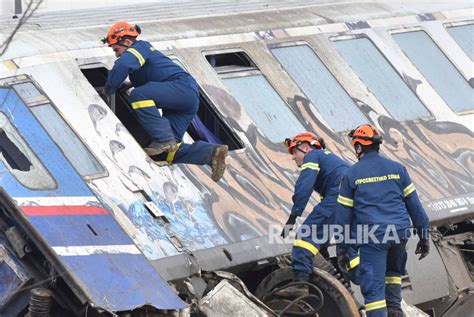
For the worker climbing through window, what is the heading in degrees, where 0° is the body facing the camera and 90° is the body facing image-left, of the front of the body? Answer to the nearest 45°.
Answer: approximately 90°
